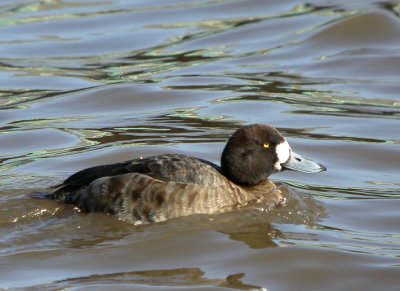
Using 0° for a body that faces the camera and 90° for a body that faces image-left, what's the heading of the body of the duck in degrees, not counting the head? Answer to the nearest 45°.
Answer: approximately 270°
